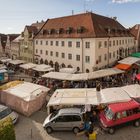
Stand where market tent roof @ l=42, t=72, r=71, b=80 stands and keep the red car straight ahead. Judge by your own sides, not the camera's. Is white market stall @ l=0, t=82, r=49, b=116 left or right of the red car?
right

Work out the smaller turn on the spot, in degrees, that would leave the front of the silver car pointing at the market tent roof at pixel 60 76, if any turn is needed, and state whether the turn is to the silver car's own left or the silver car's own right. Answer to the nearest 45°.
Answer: approximately 90° to the silver car's own right

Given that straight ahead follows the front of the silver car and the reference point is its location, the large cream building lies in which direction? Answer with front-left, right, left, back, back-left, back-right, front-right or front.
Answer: right

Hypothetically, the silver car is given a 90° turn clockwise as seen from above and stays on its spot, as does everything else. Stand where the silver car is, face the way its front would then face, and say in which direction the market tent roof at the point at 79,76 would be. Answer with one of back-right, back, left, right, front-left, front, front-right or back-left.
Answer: front

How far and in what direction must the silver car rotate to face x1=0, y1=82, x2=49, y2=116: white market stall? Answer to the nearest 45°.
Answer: approximately 45° to its right

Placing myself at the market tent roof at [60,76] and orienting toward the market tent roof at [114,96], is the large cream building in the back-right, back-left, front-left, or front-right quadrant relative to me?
back-left

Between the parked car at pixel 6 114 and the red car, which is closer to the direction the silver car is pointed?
the parked car

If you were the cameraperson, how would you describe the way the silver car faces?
facing to the left of the viewer

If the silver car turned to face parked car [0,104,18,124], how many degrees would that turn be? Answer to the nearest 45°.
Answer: approximately 45° to its right

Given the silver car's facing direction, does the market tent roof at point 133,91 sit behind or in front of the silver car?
behind

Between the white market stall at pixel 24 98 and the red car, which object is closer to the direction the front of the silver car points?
the white market stall

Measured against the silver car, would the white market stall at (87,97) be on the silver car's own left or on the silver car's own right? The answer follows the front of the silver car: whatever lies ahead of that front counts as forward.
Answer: on the silver car's own right
